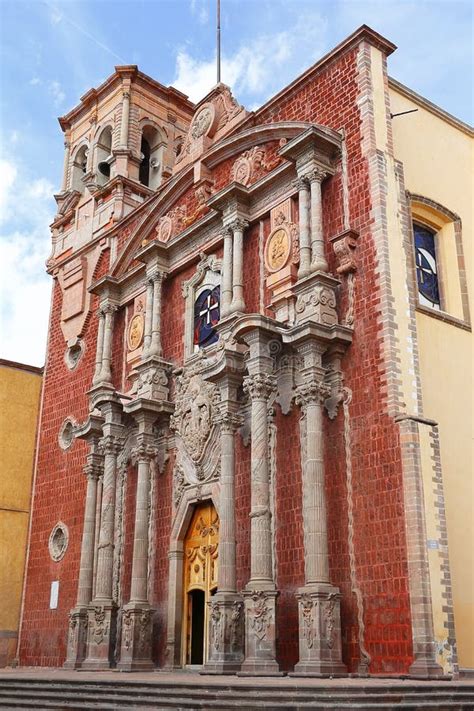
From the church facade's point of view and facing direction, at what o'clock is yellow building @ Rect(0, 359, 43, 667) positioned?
The yellow building is roughly at 3 o'clock from the church facade.

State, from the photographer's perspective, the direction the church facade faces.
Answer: facing the viewer and to the left of the viewer

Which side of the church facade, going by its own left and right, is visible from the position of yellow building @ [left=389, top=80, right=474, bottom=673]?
left

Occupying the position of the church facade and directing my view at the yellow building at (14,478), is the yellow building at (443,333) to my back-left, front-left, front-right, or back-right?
back-right

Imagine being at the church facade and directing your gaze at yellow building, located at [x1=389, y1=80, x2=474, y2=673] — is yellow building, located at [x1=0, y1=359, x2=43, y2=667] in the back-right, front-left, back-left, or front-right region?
back-left
